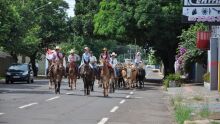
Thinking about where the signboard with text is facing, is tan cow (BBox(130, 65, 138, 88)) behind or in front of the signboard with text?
behind

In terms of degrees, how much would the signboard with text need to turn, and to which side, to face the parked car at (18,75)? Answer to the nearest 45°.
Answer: approximately 135° to its right

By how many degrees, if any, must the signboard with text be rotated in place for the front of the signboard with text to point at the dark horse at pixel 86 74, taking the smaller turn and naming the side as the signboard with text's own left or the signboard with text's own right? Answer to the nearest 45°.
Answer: approximately 135° to the signboard with text's own right

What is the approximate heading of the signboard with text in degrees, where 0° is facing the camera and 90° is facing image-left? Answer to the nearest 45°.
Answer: approximately 0°
